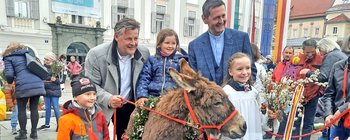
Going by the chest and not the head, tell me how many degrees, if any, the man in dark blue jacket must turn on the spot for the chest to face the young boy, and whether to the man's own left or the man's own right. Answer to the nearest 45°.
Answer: approximately 90° to the man's own right

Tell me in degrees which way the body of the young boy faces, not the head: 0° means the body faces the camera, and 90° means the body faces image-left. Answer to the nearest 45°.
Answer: approximately 315°

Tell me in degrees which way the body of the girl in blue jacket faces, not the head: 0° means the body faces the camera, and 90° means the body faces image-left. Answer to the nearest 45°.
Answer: approximately 315°

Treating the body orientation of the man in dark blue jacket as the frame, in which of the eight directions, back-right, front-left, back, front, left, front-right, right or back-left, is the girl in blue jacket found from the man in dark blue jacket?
right
